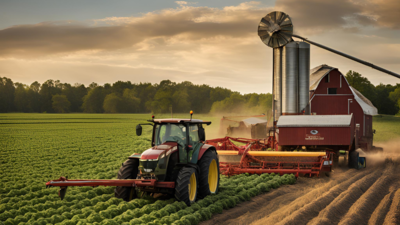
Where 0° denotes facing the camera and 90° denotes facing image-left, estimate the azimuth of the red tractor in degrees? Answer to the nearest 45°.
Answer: approximately 45°

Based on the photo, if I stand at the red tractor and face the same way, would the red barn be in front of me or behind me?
behind

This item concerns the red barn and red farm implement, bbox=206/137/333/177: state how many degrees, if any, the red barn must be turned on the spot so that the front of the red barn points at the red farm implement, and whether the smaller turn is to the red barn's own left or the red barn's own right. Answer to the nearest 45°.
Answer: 0° — it already faces it

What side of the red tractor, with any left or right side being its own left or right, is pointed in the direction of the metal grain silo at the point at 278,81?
back

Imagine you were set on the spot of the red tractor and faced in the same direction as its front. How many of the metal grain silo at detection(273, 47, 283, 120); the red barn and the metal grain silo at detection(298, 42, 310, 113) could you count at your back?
3

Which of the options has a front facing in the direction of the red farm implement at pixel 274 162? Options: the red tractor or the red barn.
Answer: the red barn

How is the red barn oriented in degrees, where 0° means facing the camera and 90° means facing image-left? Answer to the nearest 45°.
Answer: approximately 0°

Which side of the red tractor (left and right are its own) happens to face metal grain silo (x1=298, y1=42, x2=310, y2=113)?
back

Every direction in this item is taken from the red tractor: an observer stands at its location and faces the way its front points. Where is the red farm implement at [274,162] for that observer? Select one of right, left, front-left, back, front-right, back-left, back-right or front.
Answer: back
